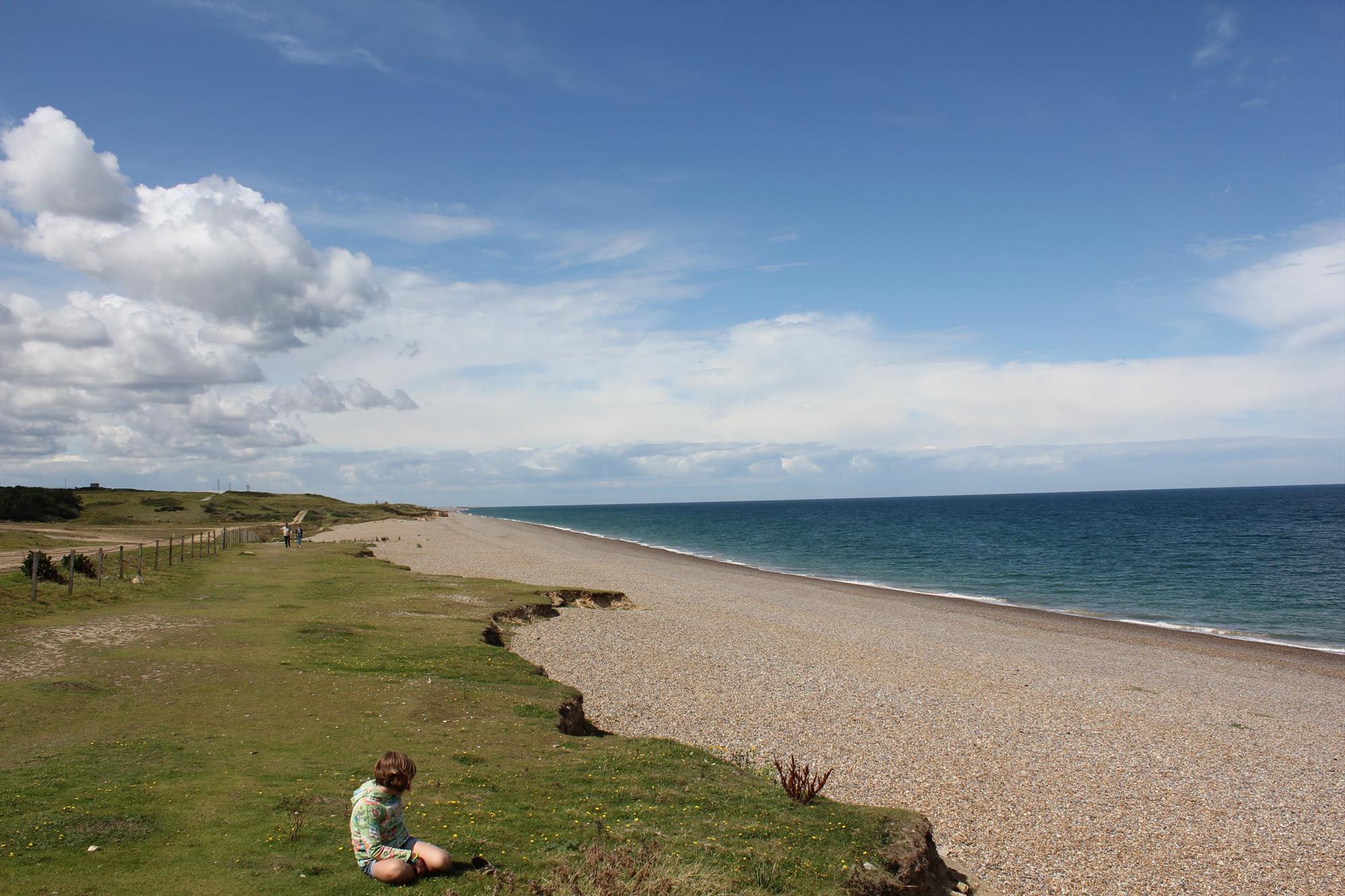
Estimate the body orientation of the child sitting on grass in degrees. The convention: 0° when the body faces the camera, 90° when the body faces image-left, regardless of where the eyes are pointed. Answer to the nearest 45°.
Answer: approximately 315°

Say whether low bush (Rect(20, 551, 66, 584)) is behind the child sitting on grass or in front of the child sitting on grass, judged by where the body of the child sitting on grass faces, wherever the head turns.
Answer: behind

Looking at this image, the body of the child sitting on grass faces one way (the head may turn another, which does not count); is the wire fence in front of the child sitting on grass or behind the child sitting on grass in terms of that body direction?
behind
